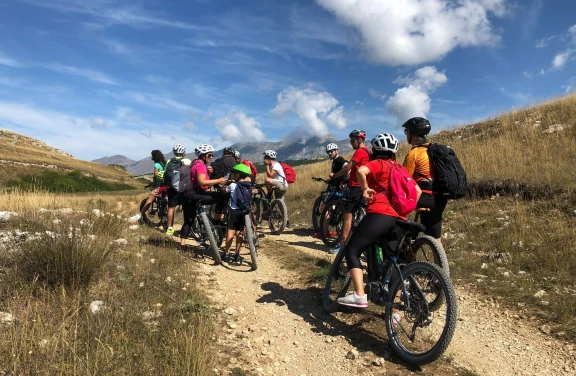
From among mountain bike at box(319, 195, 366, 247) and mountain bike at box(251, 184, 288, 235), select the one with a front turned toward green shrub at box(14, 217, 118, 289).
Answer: mountain bike at box(319, 195, 366, 247)

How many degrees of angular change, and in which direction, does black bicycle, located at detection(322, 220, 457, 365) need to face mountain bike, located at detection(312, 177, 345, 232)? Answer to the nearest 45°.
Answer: approximately 45° to its right

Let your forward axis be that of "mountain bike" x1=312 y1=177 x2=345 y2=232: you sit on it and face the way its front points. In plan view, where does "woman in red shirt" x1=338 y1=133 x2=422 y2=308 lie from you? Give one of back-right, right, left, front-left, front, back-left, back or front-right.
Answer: front-left

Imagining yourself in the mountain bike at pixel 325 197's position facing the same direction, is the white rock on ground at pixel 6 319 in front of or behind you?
in front

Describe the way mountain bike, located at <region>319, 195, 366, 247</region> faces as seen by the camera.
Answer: facing the viewer and to the left of the viewer

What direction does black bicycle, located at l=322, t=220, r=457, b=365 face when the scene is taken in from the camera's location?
facing away from the viewer and to the left of the viewer

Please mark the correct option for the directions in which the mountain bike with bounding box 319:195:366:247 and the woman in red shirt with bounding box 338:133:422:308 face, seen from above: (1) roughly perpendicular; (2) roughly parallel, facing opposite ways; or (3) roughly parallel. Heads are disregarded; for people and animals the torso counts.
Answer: roughly perpendicular

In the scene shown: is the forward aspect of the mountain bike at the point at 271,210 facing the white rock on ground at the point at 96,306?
no

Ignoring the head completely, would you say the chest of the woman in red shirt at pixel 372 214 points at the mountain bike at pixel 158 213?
yes

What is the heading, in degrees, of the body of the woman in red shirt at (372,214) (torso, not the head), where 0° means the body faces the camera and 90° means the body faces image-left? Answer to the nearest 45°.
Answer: approximately 135°

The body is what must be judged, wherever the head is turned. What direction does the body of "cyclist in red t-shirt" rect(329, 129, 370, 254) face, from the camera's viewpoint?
to the viewer's left

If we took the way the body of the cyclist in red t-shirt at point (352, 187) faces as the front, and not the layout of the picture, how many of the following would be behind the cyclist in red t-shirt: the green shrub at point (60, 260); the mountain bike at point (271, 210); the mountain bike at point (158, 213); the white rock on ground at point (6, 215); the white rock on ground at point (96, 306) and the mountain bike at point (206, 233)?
0

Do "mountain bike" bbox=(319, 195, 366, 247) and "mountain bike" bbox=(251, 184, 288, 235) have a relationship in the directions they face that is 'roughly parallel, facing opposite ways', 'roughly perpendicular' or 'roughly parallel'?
roughly perpendicular

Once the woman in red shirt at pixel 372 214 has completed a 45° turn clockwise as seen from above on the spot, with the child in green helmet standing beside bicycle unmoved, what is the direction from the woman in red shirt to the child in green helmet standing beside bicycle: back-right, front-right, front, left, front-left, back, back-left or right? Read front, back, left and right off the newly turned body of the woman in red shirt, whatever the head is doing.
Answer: front-left

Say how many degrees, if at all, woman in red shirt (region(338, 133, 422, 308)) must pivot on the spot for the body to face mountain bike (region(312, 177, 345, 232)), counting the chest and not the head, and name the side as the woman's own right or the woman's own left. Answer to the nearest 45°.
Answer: approximately 45° to the woman's own right

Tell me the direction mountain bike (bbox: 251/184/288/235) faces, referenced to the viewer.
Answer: facing away from the viewer and to the left of the viewer
